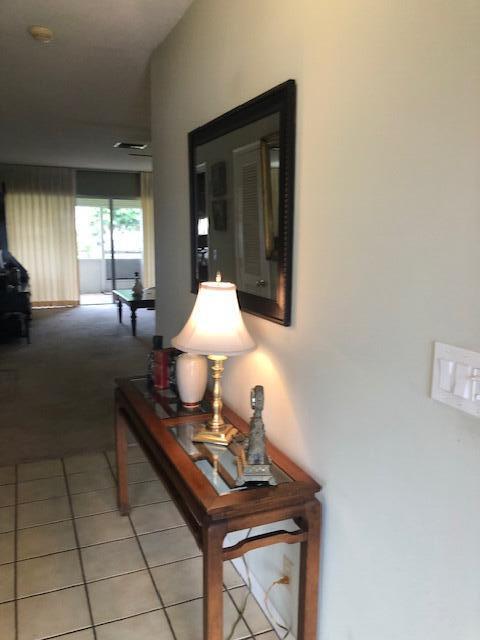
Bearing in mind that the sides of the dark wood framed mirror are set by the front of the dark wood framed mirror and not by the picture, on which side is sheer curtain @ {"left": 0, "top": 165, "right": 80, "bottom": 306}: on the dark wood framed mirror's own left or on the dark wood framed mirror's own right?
on the dark wood framed mirror's own right

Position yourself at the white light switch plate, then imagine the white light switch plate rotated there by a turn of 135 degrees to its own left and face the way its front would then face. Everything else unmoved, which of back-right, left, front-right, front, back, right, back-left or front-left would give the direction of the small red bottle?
back-left

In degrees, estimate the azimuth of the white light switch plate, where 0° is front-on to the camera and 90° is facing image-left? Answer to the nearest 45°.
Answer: approximately 45°

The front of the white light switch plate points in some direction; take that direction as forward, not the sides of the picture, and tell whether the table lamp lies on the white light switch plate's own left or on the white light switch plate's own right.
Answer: on the white light switch plate's own right

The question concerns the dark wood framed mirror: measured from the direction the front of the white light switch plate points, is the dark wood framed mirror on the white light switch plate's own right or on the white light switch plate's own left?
on the white light switch plate's own right

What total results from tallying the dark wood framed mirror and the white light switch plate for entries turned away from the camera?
0

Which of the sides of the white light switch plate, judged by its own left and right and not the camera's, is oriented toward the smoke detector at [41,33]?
right

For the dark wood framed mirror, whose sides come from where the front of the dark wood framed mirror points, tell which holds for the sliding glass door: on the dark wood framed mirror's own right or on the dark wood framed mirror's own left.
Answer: on the dark wood framed mirror's own right

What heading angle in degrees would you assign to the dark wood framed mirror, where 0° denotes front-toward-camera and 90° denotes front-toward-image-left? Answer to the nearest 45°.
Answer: approximately 45°

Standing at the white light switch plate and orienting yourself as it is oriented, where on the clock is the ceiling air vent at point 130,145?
The ceiling air vent is roughly at 3 o'clock from the white light switch plate.
